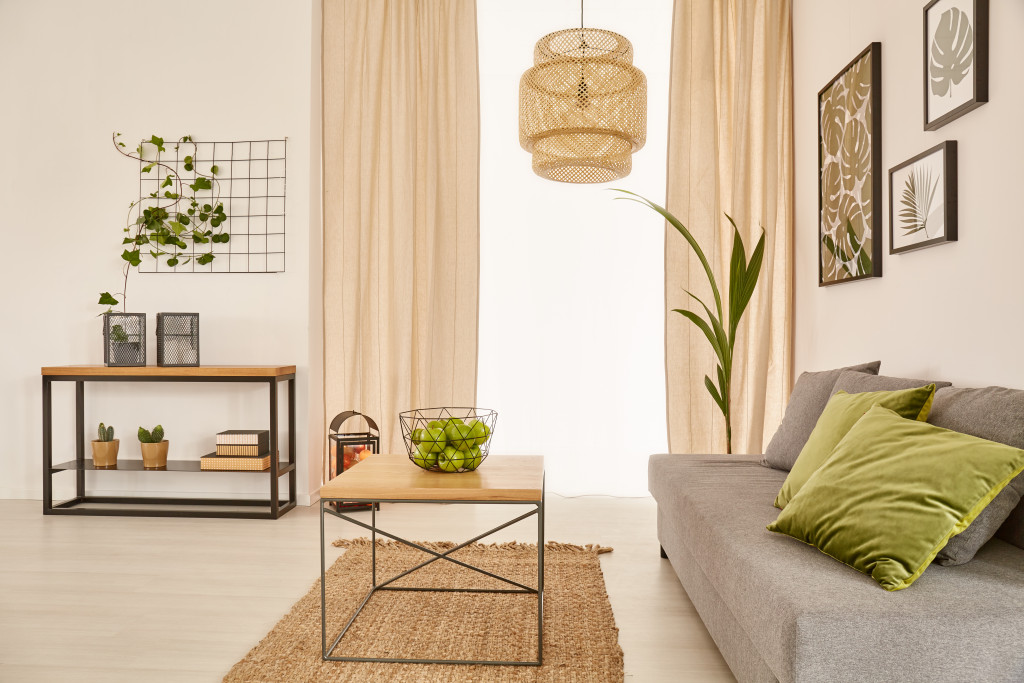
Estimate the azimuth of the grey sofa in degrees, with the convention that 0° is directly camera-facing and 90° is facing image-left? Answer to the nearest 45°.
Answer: approximately 45°

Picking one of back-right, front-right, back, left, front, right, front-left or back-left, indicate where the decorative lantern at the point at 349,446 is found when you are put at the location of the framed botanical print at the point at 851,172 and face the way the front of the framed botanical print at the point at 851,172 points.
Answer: front-right

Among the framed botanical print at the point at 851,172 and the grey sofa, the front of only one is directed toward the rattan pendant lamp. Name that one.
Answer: the framed botanical print

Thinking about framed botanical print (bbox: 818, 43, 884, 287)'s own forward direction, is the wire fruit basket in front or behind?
in front

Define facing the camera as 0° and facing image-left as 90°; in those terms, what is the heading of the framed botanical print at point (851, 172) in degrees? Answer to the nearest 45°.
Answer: approximately 45°

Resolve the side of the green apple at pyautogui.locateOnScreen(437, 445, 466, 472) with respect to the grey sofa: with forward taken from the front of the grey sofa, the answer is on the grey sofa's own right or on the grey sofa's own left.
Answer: on the grey sofa's own right

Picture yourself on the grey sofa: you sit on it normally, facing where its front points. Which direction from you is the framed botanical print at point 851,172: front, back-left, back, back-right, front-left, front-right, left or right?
back-right

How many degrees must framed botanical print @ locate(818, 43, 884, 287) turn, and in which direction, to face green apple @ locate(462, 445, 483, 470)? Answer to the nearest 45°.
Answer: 0° — it already faces it

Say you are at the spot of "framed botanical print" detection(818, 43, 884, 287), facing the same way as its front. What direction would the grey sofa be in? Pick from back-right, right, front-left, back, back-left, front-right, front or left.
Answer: front-left

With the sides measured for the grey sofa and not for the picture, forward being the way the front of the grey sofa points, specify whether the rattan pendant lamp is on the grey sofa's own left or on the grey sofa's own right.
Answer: on the grey sofa's own right

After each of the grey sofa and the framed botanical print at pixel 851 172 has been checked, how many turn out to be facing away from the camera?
0
